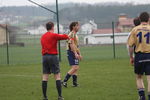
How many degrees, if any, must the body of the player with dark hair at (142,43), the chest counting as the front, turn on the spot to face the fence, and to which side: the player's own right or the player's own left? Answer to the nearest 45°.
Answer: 0° — they already face it

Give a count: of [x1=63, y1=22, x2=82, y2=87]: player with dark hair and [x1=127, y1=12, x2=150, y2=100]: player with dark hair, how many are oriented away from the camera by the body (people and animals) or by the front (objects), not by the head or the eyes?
1

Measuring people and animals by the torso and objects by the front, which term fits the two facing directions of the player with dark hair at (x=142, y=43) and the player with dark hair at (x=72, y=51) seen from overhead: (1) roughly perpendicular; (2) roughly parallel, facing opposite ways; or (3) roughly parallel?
roughly perpendicular

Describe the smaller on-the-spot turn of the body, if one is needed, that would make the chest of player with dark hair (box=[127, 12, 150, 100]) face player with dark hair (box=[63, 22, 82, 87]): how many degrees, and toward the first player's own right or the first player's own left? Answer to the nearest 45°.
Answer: approximately 45° to the first player's own left

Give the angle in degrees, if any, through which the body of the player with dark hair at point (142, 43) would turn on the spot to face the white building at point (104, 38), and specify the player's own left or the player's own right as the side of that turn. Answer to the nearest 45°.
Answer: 0° — they already face it

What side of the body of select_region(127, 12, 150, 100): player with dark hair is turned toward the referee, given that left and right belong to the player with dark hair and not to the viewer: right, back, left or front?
left

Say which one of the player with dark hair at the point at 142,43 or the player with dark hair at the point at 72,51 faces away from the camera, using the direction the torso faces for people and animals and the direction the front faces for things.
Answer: the player with dark hair at the point at 142,43

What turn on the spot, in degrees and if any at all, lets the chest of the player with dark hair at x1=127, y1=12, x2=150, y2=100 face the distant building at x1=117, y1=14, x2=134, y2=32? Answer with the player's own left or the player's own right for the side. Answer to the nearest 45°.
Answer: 0° — they already face it

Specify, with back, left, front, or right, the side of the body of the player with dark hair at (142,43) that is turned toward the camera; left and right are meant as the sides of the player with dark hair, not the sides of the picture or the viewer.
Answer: back
